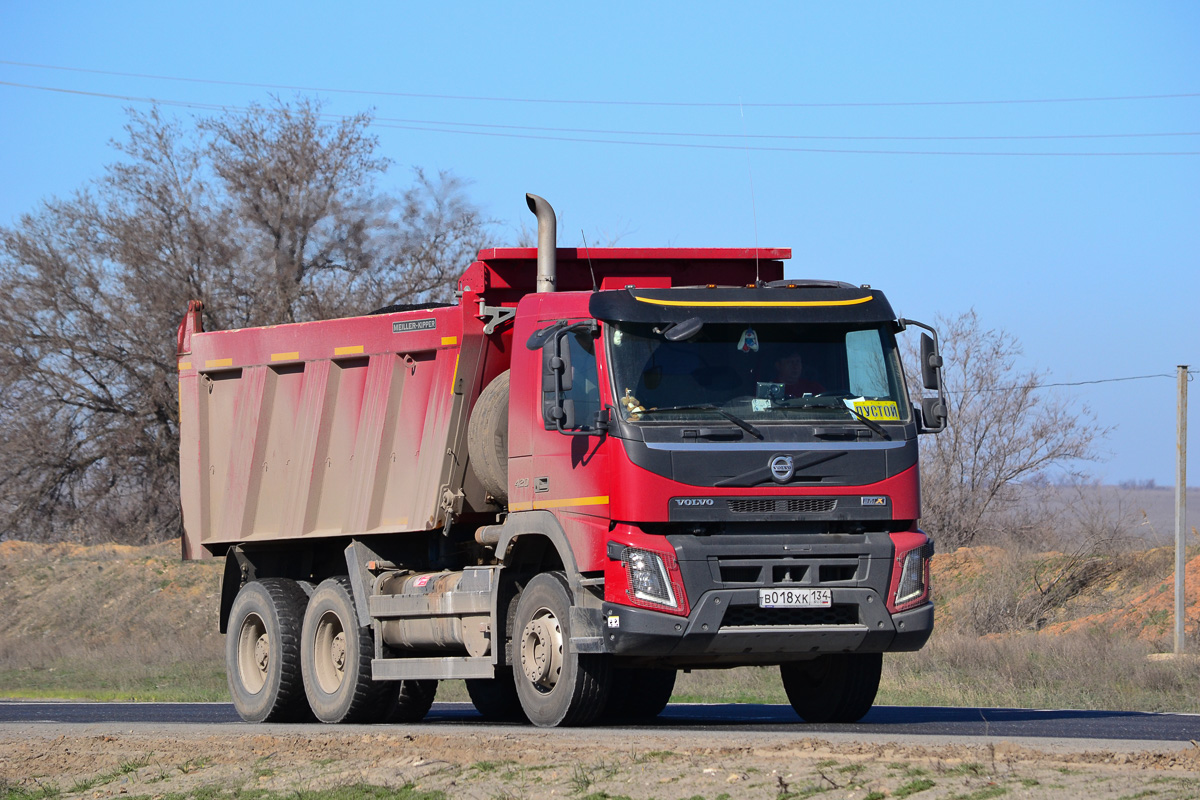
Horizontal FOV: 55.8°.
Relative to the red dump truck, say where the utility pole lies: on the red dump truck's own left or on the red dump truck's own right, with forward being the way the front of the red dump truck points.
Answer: on the red dump truck's own left

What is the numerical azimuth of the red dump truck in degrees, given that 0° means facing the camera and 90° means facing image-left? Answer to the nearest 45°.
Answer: approximately 315°
